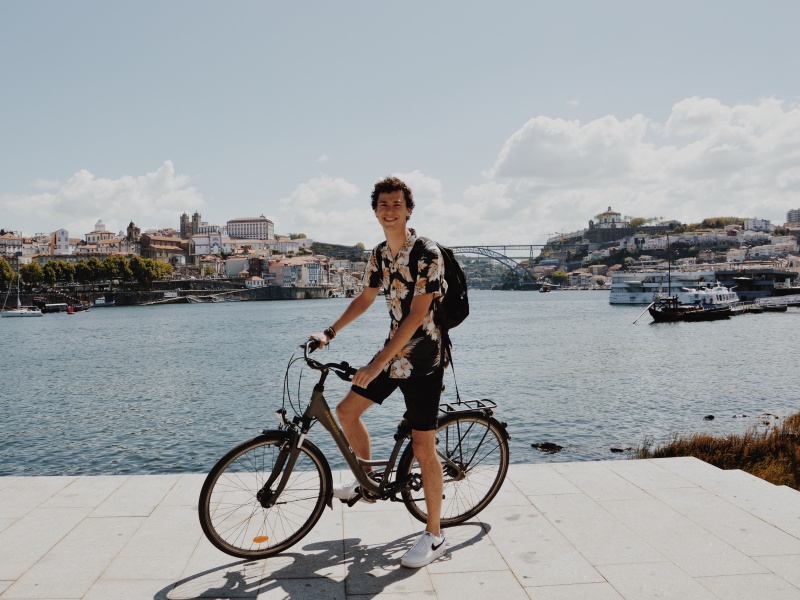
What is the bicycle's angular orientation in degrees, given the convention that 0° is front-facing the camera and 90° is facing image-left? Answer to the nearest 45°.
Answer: approximately 90°

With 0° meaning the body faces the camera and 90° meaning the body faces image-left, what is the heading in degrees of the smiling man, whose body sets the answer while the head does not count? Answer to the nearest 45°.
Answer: approximately 45°
